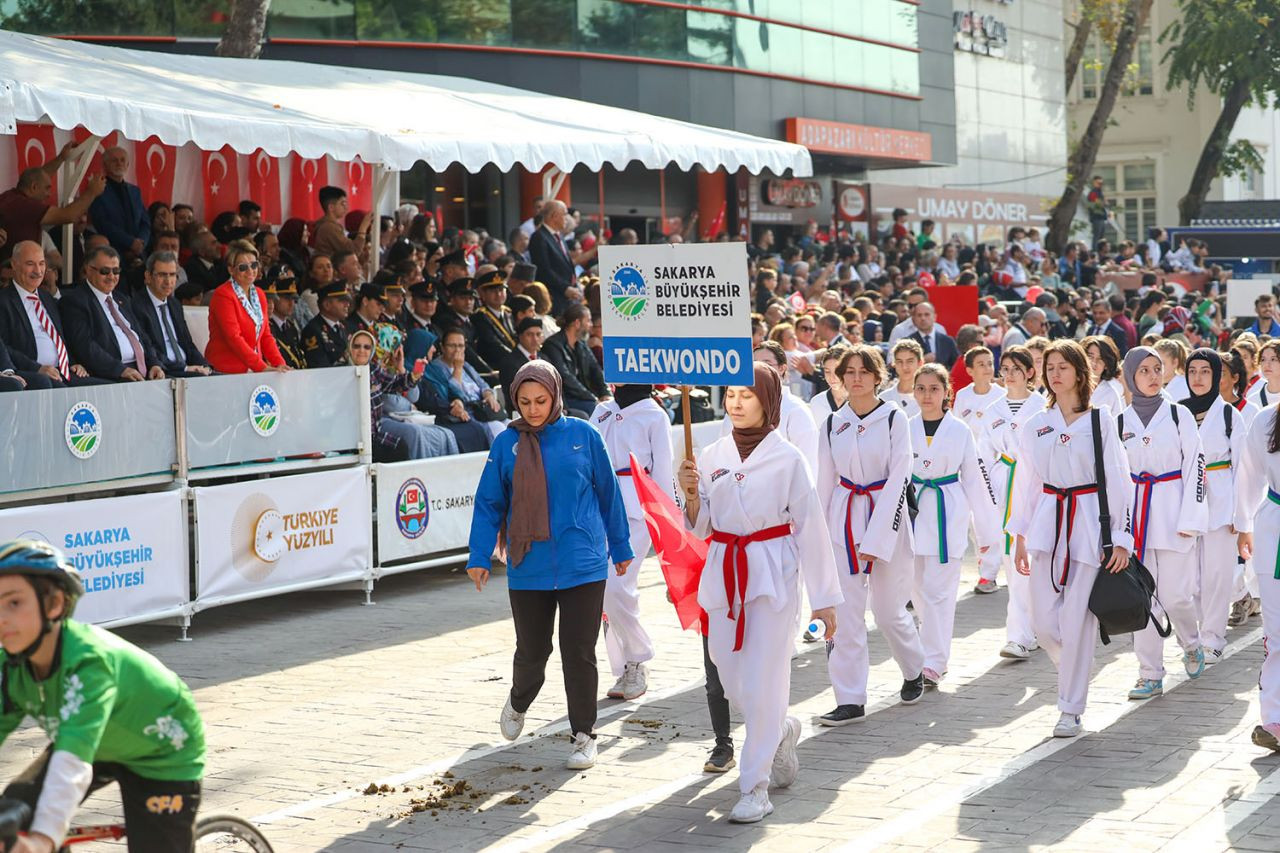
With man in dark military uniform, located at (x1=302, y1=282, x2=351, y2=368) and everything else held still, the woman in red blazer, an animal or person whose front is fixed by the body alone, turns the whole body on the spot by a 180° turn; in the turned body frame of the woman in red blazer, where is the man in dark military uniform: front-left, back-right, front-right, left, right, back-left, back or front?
right

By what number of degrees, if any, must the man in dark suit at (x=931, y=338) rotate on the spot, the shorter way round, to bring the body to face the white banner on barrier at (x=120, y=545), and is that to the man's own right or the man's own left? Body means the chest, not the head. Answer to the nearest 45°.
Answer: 0° — they already face it

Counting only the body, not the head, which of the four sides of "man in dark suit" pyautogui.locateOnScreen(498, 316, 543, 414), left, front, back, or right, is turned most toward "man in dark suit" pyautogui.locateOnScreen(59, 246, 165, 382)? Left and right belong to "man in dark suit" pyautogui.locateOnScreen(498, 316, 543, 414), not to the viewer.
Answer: right

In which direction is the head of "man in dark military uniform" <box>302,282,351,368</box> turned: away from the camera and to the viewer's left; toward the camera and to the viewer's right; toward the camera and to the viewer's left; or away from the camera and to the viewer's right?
toward the camera and to the viewer's right

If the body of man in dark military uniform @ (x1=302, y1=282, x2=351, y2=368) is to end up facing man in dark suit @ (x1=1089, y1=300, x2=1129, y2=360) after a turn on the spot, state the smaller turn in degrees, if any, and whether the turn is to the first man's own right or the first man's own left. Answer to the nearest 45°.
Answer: approximately 90° to the first man's own left

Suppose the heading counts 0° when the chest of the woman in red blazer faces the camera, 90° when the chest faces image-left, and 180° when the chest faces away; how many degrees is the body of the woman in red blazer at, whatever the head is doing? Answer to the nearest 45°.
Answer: approximately 315°

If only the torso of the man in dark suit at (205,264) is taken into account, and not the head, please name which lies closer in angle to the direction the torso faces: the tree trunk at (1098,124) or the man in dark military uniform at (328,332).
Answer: the man in dark military uniform

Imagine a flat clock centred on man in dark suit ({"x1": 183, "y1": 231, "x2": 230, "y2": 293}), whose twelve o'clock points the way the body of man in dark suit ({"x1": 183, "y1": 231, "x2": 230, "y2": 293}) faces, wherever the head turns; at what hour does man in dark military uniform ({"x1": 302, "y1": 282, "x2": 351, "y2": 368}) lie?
man in dark military uniform ({"x1": 302, "y1": 282, "x2": 351, "y2": 368}) is roughly at 12 o'clock from man in dark suit ({"x1": 183, "y1": 231, "x2": 230, "y2": 293}).

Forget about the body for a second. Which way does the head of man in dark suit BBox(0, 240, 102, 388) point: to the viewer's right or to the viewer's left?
to the viewer's right

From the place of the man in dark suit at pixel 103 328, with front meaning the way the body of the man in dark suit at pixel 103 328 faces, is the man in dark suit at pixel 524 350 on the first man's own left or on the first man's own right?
on the first man's own left

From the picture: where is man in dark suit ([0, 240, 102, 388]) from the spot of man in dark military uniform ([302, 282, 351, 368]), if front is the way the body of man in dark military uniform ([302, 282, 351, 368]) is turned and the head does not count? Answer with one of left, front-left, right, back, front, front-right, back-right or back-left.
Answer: right

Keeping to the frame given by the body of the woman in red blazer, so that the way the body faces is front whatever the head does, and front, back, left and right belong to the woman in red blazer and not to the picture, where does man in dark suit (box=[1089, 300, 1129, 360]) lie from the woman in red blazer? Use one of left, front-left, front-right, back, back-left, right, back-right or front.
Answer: left
